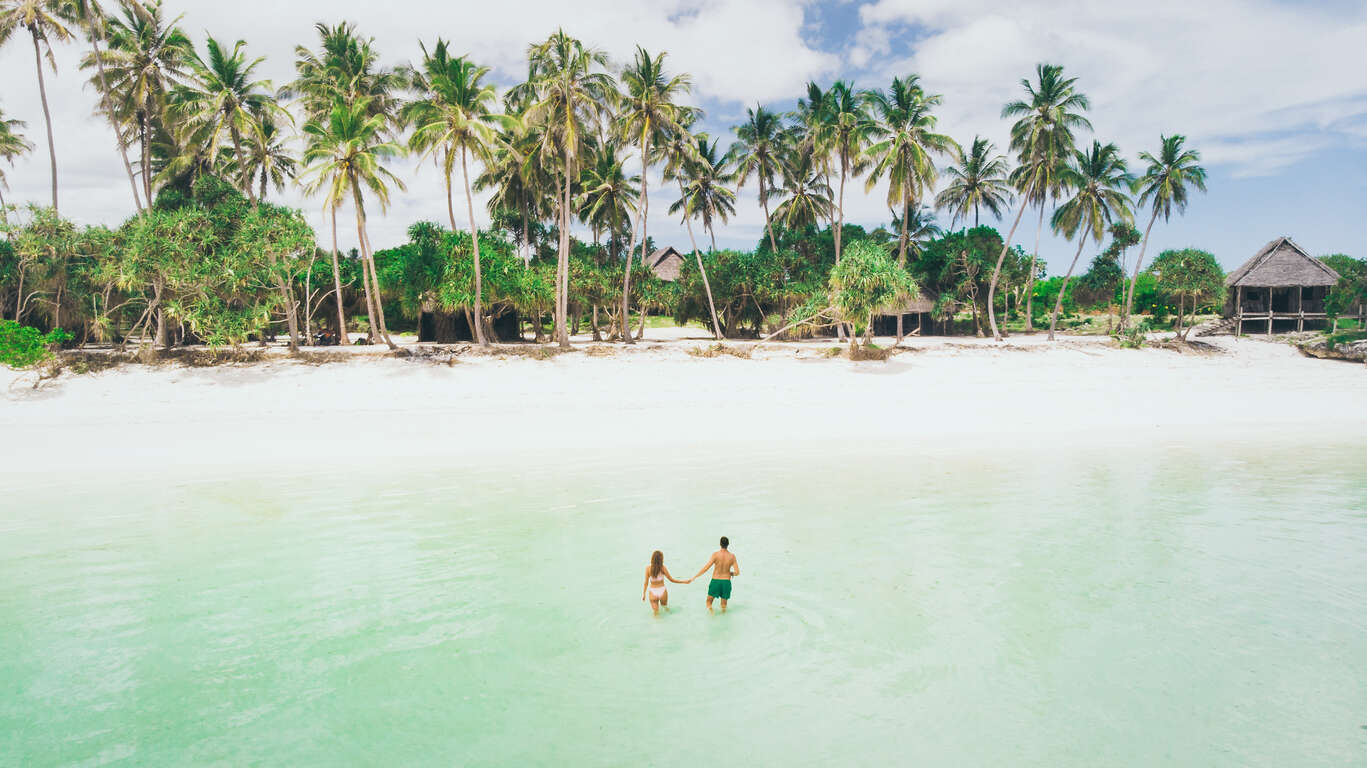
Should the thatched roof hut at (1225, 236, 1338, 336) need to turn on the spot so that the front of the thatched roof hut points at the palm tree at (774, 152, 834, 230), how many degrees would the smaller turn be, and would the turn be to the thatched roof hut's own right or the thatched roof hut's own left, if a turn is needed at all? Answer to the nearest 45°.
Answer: approximately 45° to the thatched roof hut's own right

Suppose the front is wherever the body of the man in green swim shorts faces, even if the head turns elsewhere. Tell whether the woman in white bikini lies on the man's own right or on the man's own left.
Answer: on the man's own left

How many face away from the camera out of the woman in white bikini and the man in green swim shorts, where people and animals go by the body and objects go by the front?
2

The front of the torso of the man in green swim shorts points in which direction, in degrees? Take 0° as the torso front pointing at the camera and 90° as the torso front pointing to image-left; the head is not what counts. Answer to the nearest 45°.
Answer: approximately 180°

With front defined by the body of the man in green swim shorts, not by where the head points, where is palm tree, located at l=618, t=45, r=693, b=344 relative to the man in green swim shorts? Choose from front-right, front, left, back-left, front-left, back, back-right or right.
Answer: front

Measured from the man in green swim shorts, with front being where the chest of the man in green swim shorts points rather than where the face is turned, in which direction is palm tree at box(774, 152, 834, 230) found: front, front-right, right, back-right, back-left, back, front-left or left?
front

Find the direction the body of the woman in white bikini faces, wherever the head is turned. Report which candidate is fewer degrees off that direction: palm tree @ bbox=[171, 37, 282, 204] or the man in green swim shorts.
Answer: the palm tree

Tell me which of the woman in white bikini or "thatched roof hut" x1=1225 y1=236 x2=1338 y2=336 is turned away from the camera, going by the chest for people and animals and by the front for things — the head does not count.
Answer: the woman in white bikini

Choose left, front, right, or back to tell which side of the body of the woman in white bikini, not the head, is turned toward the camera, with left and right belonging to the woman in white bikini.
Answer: back

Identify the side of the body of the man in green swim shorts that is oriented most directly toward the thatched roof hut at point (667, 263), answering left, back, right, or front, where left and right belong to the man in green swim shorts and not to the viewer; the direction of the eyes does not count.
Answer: front

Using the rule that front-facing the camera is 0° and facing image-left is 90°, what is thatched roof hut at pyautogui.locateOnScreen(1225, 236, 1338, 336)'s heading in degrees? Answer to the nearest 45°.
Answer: approximately 0°

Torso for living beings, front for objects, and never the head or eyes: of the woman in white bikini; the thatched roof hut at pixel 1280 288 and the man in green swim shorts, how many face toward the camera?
1
